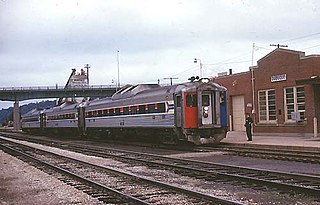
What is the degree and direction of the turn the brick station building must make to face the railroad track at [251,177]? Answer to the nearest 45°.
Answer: approximately 45° to its left

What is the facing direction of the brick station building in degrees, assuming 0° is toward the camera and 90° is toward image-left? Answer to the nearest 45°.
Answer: approximately 45°
